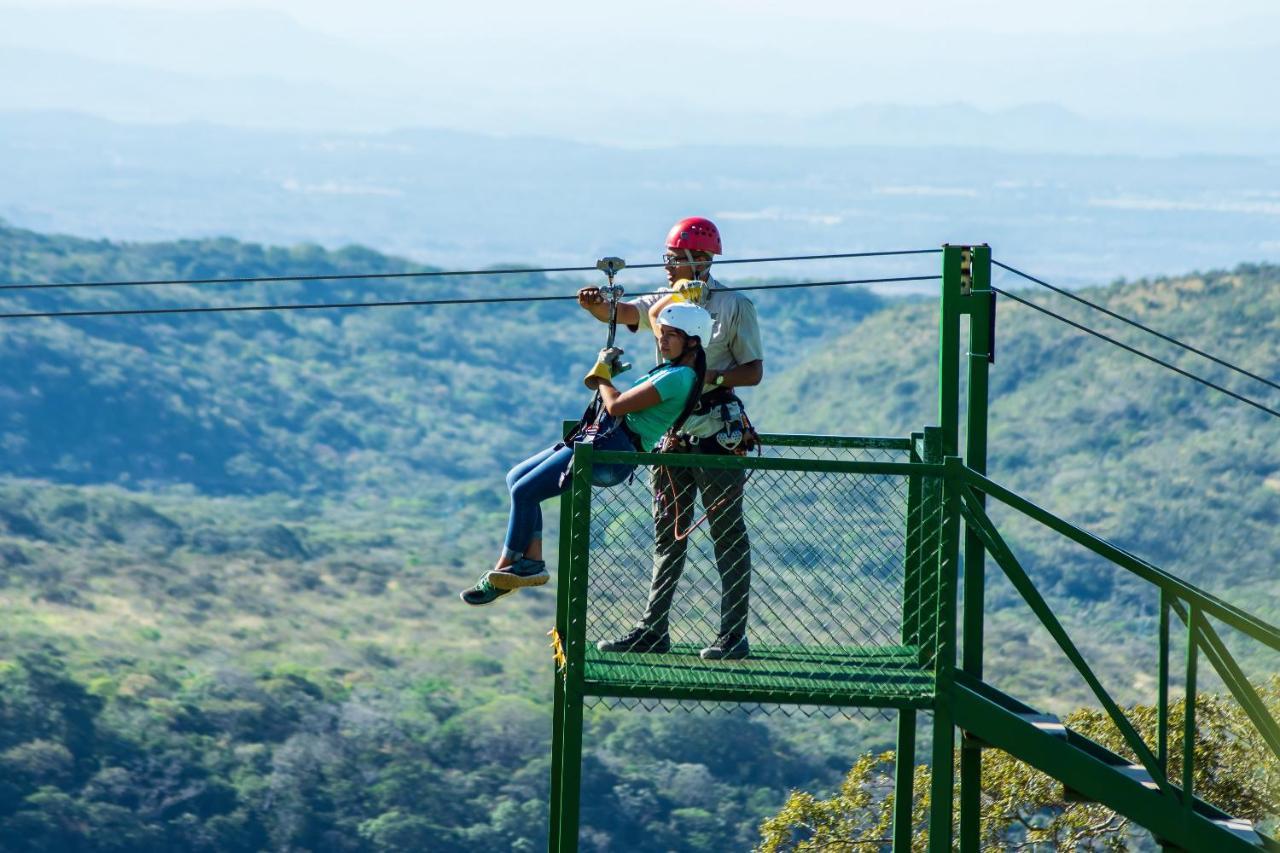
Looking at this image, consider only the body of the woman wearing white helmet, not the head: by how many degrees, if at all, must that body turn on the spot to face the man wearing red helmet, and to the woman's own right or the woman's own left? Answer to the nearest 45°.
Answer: approximately 135° to the woman's own right

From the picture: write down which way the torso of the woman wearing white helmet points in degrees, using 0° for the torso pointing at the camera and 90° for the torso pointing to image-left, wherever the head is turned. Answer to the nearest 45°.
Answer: approximately 90°

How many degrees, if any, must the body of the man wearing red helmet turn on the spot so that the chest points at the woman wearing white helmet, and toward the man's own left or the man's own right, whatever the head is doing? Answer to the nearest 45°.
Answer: approximately 45° to the man's own left

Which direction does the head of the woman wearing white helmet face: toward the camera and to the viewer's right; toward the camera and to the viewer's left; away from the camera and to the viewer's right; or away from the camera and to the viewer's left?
toward the camera and to the viewer's left
